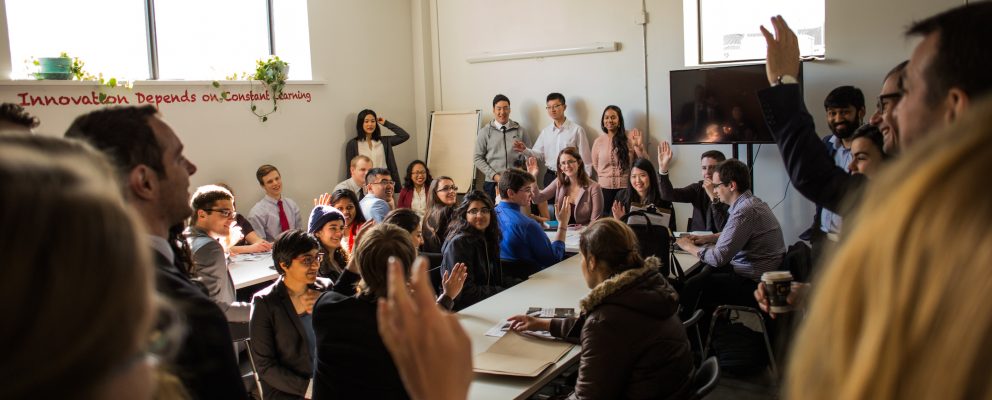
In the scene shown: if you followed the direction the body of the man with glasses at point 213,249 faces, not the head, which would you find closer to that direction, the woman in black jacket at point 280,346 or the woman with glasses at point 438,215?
the woman with glasses

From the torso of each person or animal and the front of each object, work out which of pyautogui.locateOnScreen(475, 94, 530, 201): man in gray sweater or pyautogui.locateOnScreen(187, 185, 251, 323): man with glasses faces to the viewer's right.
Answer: the man with glasses

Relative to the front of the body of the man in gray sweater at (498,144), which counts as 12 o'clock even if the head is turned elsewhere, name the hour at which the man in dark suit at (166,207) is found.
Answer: The man in dark suit is roughly at 12 o'clock from the man in gray sweater.

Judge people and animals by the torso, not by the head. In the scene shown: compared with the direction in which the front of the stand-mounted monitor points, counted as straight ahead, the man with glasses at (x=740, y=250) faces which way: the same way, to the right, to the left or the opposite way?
to the right

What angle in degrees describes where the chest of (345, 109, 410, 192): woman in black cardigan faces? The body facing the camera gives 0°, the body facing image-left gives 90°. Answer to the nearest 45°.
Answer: approximately 0°

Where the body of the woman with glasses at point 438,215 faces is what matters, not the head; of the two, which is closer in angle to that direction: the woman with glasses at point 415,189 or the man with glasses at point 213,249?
the man with glasses

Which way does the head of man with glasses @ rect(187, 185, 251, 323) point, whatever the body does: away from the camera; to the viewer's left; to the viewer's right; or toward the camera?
to the viewer's right

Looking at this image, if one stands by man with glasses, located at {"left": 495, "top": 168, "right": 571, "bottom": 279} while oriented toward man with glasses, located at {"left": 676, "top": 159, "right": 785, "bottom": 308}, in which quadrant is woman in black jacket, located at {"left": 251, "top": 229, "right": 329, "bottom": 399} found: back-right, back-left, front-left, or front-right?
back-right

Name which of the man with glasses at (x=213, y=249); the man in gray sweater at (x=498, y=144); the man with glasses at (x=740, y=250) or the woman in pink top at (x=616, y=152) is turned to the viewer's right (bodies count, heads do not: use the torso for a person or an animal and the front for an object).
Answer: the man with glasses at (x=213, y=249)

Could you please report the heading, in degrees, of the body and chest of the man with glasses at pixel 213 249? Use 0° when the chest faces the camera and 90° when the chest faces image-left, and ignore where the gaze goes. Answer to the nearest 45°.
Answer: approximately 270°

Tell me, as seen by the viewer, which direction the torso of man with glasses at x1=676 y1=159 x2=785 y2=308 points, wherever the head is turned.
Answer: to the viewer's left

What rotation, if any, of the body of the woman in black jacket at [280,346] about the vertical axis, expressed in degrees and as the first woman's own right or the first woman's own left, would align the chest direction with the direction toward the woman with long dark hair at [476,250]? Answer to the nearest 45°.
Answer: approximately 90° to the first woman's own left

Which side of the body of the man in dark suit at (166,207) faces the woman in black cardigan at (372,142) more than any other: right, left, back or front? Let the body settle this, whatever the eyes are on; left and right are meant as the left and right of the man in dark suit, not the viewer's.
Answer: left

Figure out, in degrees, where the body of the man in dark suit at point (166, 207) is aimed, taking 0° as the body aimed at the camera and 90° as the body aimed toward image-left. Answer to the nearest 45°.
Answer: approximately 270°
